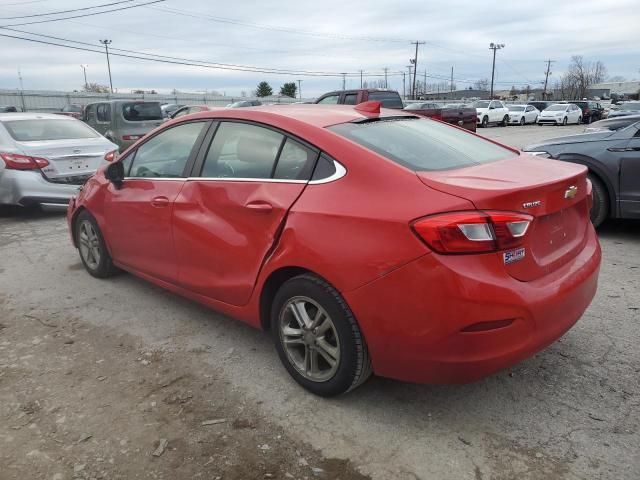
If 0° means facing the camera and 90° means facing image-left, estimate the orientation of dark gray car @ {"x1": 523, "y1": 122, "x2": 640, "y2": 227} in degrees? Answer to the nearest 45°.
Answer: approximately 90°

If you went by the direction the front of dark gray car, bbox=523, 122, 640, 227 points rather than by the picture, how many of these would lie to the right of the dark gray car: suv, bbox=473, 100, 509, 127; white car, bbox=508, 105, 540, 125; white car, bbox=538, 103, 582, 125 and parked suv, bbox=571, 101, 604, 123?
4

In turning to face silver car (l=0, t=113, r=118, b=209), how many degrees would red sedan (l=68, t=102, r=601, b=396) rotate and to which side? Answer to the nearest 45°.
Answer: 0° — it already faces it

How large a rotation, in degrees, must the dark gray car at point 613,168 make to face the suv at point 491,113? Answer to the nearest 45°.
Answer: approximately 90° to its right

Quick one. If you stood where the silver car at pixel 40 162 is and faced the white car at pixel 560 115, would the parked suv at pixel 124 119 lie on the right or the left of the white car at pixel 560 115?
left

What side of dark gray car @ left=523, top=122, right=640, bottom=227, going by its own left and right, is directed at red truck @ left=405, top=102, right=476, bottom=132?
right

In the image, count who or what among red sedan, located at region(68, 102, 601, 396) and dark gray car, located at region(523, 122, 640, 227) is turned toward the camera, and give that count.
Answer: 0

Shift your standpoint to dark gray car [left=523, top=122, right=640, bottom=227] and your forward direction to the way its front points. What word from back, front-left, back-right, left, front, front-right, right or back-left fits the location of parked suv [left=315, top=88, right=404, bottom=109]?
front-right

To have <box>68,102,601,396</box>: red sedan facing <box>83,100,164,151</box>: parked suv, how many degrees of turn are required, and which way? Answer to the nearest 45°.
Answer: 0° — it already faces it

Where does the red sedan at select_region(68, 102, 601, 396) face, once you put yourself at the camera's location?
facing away from the viewer and to the left of the viewer

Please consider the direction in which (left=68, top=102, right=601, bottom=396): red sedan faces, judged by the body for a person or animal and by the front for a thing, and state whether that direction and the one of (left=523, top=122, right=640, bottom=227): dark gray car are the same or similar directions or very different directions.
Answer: same or similar directions

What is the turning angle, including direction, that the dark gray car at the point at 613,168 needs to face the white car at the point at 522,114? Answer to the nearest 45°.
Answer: approximately 90° to its right

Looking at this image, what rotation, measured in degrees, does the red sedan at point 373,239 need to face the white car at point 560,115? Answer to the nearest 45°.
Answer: approximately 90° to its right

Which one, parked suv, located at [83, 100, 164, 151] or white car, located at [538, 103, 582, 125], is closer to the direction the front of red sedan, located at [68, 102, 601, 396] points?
the parked suv

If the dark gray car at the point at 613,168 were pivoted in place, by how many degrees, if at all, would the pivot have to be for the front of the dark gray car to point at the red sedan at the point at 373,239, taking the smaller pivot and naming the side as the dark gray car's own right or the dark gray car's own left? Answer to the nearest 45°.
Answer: approximately 90° to the dark gray car's own left

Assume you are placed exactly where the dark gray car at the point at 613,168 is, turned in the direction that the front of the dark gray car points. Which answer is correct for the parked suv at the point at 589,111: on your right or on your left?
on your right
